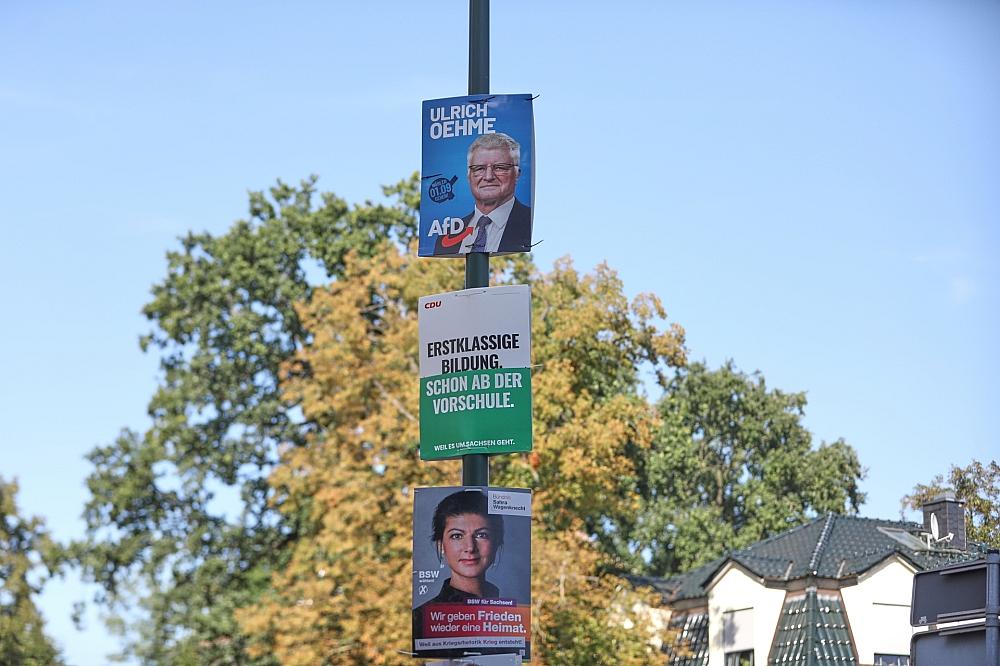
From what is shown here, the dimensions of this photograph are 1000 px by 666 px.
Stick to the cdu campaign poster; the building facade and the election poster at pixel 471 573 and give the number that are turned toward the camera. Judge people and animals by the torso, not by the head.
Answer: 3

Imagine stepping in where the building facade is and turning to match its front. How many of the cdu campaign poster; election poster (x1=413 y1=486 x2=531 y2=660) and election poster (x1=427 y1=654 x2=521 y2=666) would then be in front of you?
3

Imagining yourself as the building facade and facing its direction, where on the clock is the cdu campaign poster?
The cdu campaign poster is roughly at 12 o'clock from the building facade.

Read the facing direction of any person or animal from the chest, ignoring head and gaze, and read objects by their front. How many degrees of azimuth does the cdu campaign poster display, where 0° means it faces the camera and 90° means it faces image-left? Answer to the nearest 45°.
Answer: approximately 0°

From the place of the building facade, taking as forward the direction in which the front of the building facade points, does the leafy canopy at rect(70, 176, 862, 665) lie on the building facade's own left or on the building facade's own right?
on the building facade's own right

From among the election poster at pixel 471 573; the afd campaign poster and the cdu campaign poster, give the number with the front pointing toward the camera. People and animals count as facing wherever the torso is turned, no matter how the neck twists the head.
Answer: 3

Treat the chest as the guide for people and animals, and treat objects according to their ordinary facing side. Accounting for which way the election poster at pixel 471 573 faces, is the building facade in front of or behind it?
behind

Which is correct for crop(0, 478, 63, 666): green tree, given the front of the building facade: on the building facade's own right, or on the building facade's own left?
on the building facade's own right

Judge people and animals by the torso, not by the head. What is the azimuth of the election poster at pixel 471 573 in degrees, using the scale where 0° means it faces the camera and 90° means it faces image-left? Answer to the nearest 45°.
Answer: approximately 0°
